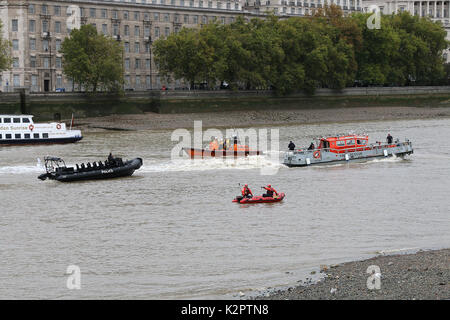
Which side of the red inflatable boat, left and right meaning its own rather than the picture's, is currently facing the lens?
right
